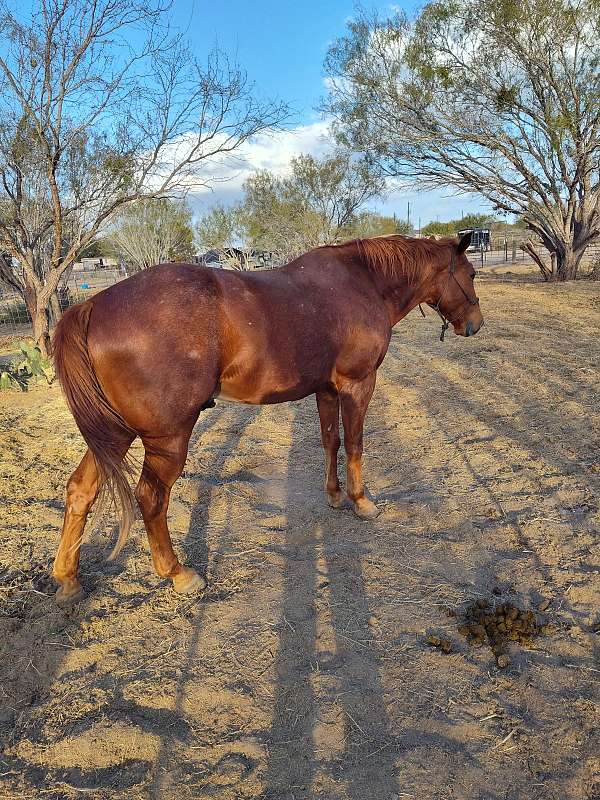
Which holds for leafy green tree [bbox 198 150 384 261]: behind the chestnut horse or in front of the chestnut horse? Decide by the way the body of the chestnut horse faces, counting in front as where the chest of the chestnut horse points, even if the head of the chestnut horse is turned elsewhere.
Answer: in front

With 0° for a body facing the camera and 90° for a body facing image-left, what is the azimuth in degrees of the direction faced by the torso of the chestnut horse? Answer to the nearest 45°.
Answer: approximately 225°

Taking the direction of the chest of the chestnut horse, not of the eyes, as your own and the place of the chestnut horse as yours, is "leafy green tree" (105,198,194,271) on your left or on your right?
on your left

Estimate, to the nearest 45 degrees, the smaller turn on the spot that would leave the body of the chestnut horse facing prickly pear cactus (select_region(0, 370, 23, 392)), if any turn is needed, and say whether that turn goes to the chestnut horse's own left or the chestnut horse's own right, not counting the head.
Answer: approximately 90° to the chestnut horse's own left

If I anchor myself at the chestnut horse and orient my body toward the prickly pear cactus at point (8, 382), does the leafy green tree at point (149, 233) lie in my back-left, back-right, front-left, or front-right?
front-right
